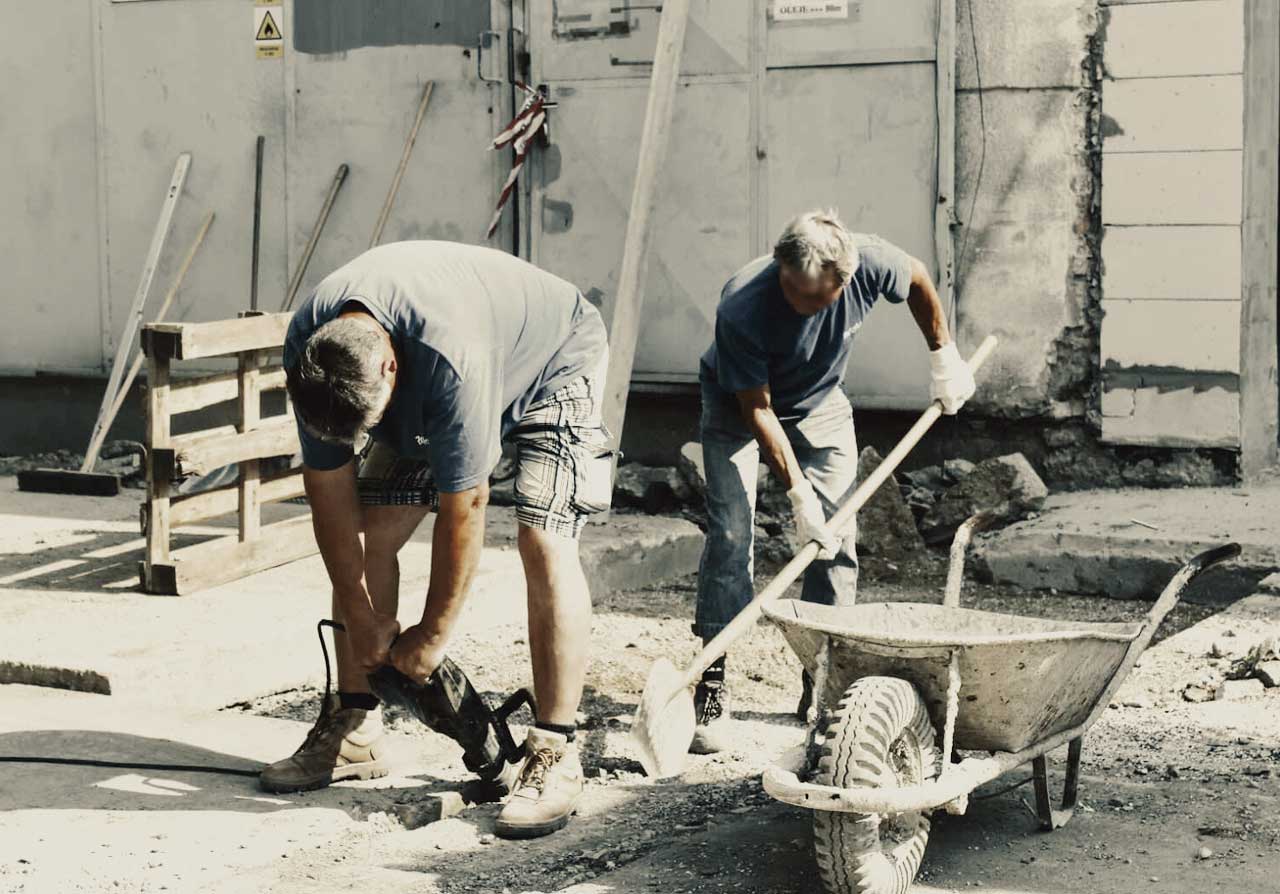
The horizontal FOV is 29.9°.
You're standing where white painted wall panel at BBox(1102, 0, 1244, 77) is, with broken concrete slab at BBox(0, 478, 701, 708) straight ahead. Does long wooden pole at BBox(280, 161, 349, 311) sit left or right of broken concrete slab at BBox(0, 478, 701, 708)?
right

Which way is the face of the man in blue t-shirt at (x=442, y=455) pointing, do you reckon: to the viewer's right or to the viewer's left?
to the viewer's left

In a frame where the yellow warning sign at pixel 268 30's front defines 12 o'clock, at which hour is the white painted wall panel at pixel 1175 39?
The white painted wall panel is roughly at 10 o'clock from the yellow warning sign.

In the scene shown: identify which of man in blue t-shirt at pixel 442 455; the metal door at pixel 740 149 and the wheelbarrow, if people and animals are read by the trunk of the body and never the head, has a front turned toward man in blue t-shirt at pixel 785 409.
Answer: the metal door

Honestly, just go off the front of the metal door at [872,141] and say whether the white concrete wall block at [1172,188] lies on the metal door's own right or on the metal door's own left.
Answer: on the metal door's own left

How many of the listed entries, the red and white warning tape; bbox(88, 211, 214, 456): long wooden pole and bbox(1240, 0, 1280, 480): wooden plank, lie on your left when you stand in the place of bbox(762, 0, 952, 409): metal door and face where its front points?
1

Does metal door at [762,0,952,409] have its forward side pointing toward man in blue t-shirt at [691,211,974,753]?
yes

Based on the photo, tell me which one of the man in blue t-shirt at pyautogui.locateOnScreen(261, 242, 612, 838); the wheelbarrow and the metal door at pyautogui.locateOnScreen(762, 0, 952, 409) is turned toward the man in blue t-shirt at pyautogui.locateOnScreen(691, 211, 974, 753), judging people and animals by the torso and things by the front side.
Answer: the metal door

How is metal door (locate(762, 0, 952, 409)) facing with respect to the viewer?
toward the camera

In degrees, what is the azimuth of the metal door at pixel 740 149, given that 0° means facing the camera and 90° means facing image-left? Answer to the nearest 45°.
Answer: approximately 0°

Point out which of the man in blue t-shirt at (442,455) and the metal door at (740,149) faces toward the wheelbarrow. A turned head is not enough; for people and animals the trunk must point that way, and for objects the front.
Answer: the metal door

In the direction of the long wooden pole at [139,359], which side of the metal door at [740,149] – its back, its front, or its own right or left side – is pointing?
right

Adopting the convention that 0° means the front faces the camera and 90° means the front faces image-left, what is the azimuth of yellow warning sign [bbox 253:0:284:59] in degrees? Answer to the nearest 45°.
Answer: approximately 0°

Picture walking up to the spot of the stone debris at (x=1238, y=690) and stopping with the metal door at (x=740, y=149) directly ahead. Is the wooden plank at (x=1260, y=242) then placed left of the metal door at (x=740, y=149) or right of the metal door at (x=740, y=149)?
right
